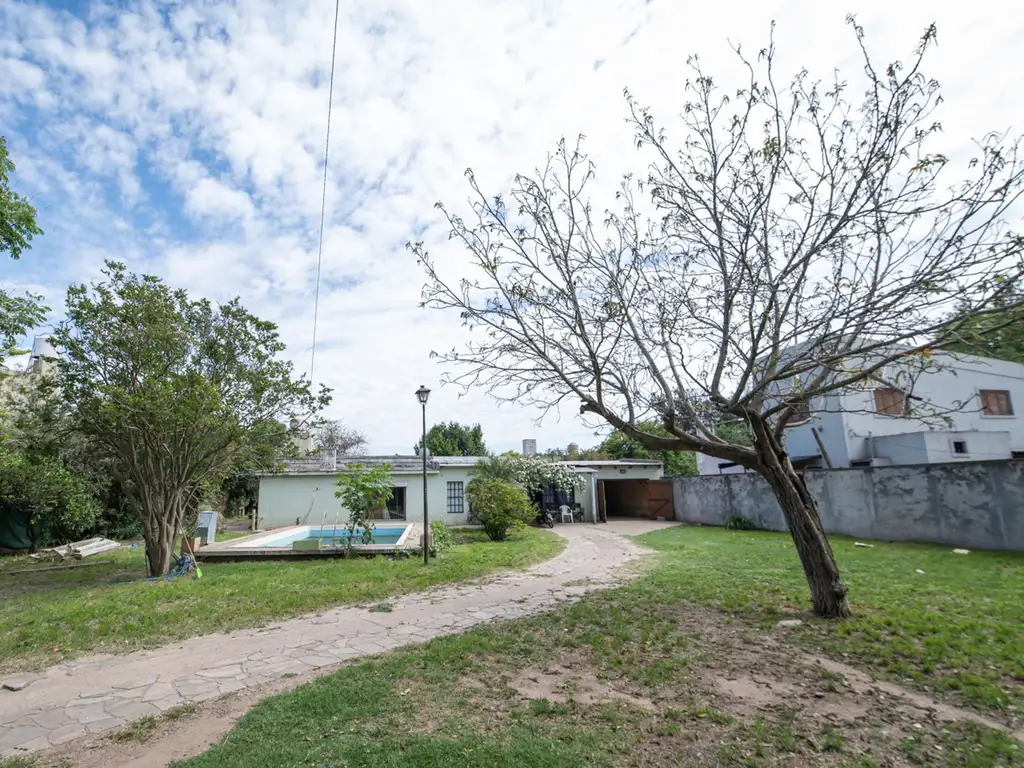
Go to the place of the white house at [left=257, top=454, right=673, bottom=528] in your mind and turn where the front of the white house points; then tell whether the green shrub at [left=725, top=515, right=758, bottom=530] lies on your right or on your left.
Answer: on your left

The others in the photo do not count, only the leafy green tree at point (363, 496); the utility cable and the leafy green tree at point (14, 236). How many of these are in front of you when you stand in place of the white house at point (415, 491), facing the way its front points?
3

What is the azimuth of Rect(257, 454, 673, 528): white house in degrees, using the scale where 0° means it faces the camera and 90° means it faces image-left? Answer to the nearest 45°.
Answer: approximately 0°

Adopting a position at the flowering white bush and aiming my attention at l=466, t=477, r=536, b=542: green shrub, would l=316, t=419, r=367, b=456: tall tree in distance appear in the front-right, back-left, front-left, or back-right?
back-right

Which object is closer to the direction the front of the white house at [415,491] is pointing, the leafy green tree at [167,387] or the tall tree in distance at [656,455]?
the leafy green tree

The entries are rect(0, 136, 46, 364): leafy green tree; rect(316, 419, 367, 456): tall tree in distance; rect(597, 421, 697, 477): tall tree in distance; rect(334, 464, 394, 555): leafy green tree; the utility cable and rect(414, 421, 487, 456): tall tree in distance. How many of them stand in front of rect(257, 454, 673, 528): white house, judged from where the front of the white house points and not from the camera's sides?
3

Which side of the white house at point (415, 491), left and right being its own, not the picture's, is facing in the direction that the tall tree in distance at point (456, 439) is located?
back

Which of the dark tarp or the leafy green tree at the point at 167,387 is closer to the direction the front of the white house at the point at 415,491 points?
the leafy green tree

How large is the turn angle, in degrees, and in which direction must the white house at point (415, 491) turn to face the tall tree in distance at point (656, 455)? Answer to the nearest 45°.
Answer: approximately 135° to its left
